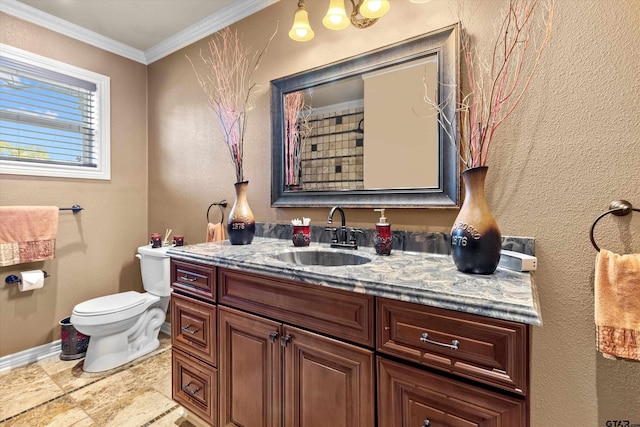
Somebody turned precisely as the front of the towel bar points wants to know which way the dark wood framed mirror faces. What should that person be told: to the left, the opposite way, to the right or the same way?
to the right

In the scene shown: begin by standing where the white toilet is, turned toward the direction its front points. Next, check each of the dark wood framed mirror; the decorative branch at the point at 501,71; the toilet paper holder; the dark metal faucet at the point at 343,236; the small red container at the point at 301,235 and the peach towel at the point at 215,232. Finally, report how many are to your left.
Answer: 5

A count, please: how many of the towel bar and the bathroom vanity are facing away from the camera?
0

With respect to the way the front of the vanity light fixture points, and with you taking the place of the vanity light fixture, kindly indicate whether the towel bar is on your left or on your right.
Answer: on your right

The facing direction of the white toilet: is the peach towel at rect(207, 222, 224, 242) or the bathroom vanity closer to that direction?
the bathroom vanity

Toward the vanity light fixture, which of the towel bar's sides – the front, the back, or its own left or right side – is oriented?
front

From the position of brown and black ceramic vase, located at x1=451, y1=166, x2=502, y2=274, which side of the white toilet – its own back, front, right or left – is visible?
left

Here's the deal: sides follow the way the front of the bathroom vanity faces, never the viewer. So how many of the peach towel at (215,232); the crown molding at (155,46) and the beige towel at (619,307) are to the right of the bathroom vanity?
2
